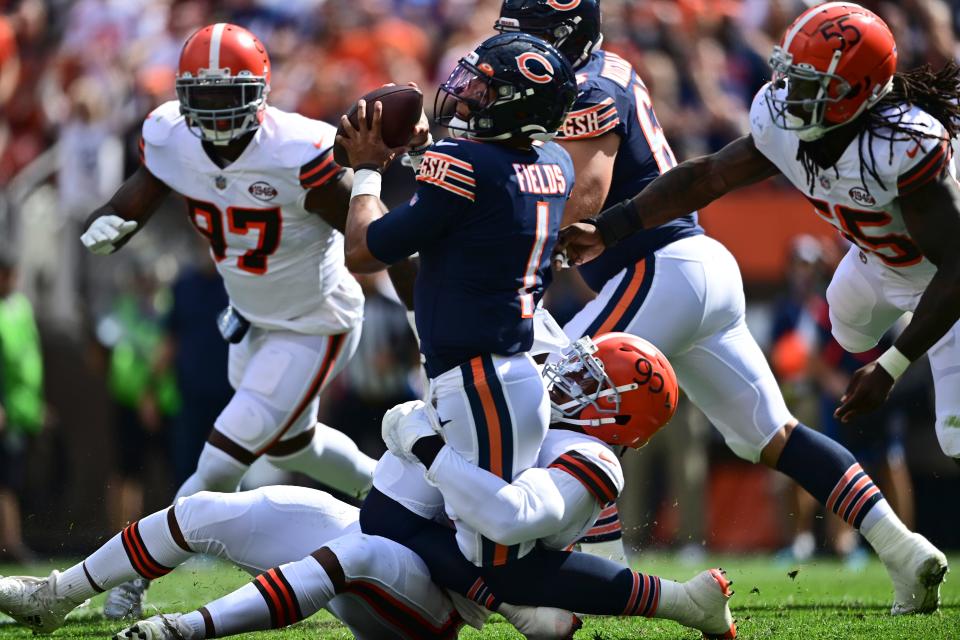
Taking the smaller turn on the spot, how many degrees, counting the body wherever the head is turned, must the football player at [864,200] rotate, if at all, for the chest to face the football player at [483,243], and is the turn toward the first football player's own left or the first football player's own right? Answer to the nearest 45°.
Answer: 0° — they already face them

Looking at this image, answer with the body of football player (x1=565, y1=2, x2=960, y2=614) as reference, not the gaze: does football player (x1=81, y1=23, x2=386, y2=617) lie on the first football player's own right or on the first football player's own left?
on the first football player's own right

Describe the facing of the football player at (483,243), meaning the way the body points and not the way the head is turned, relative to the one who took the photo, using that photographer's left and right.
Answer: facing away from the viewer and to the left of the viewer

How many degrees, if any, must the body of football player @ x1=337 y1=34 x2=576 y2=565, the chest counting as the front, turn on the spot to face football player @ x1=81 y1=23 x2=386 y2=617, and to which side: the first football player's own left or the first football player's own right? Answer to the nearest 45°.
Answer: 0° — they already face them

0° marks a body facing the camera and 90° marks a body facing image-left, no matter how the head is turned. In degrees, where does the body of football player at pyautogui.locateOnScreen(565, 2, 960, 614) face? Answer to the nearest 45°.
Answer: approximately 45°
